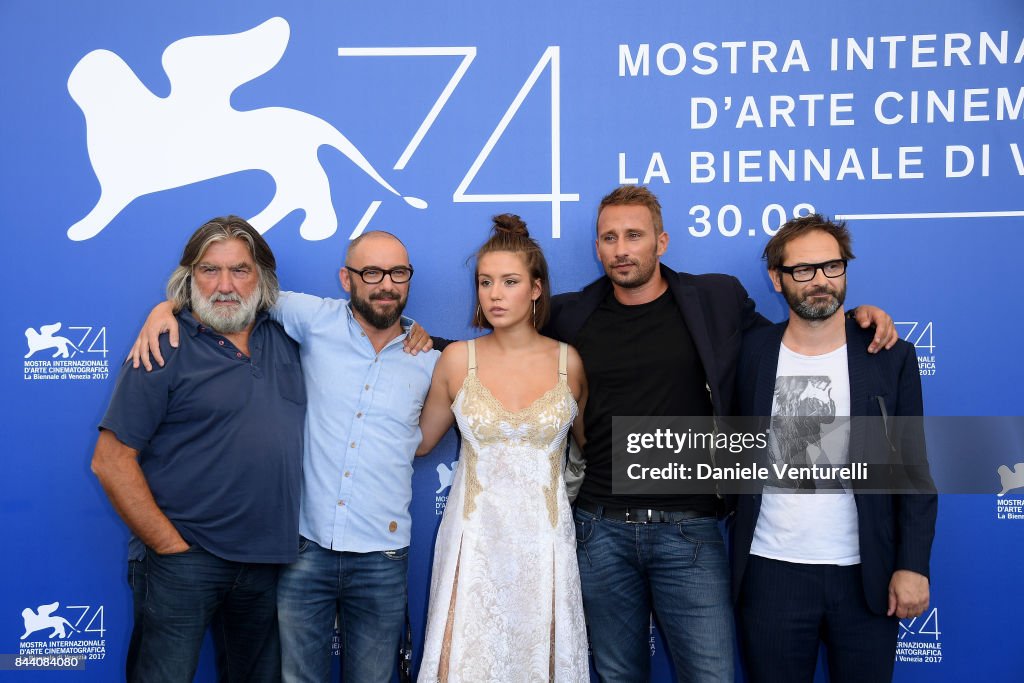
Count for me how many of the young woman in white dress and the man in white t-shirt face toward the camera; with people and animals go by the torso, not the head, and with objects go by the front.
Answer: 2

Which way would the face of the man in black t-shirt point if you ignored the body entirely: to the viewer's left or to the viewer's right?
to the viewer's left

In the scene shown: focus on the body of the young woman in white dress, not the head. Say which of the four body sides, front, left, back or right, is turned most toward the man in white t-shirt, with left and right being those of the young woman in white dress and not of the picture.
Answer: left

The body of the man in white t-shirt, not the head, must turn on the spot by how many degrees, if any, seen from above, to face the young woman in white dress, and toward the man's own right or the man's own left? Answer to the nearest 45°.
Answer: approximately 90° to the man's own right

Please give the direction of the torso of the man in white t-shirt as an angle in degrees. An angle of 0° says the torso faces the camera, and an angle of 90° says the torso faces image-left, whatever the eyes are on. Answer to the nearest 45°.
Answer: approximately 0°

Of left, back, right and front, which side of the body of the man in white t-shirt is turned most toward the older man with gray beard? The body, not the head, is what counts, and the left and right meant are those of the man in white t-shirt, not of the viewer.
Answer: right

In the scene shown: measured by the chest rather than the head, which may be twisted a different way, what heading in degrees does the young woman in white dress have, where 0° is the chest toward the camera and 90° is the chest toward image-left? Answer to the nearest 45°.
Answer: approximately 0°

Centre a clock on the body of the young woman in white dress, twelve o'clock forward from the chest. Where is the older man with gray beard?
The older man with gray beard is roughly at 3 o'clock from the young woman in white dress.
